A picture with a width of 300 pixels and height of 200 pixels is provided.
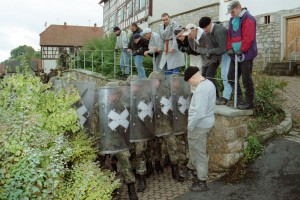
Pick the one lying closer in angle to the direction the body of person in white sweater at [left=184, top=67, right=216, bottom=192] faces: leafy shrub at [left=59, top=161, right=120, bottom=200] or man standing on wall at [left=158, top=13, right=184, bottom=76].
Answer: the leafy shrub

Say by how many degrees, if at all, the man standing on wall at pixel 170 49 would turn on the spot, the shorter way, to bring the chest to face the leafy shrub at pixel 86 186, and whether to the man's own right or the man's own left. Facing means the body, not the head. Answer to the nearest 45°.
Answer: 0° — they already face it

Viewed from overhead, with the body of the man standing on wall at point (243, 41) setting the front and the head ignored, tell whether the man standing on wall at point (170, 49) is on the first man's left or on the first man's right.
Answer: on the first man's right

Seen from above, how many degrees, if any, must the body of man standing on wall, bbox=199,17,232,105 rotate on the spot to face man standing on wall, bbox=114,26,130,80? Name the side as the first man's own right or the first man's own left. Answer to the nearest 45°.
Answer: approximately 45° to the first man's own right

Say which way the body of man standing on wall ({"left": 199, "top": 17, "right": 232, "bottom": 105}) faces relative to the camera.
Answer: to the viewer's left

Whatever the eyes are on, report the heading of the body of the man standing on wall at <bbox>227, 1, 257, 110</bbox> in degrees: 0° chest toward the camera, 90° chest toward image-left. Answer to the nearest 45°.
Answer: approximately 45°

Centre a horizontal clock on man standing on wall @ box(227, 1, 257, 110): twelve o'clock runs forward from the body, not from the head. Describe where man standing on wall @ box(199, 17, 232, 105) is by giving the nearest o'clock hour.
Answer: man standing on wall @ box(199, 17, 232, 105) is roughly at 3 o'clock from man standing on wall @ box(227, 1, 257, 110).

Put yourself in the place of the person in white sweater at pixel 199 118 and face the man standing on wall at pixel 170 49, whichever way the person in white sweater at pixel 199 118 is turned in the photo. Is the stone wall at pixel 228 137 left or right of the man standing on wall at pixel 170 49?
right

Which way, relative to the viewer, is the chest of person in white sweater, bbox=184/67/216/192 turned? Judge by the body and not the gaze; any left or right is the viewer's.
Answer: facing to the left of the viewer

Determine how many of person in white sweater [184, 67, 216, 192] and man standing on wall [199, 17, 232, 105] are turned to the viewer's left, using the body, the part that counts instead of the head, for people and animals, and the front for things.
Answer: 2

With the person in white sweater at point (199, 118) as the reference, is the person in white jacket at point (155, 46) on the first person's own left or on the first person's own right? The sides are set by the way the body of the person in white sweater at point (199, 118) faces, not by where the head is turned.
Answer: on the first person's own right
